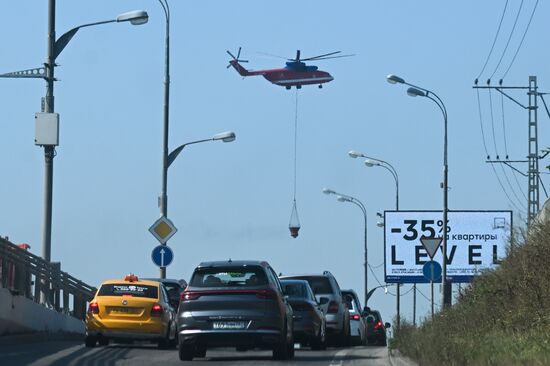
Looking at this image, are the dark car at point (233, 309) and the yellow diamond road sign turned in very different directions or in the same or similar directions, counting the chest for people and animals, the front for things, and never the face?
very different directions

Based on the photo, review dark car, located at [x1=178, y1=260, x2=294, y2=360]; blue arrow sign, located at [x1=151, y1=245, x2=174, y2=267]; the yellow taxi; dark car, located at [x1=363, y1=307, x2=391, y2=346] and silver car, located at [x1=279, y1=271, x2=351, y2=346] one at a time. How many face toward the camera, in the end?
1

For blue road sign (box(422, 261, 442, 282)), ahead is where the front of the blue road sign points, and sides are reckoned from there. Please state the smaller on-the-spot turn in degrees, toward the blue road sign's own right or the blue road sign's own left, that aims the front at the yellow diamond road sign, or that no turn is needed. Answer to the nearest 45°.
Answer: approximately 45° to the blue road sign's own right

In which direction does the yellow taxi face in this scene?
away from the camera

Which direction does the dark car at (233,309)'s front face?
away from the camera

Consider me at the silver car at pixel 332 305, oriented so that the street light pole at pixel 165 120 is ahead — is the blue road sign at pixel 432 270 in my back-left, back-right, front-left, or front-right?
front-right

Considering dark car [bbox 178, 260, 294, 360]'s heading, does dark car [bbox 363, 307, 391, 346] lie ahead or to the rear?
ahead

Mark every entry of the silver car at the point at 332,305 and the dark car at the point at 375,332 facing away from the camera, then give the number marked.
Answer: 2

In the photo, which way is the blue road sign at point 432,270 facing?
toward the camera

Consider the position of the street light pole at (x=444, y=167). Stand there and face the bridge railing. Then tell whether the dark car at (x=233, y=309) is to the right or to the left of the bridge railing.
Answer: left

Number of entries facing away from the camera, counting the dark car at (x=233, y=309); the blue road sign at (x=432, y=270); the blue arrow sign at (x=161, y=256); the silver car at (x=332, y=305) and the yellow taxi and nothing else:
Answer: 3

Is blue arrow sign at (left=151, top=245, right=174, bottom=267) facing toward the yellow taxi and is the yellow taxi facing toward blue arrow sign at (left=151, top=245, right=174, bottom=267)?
yes

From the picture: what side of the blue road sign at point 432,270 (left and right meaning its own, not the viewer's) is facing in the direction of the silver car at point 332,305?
front

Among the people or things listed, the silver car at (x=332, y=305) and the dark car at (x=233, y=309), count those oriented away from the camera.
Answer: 2

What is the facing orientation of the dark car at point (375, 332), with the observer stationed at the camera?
facing away from the viewer

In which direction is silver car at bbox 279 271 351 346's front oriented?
away from the camera
